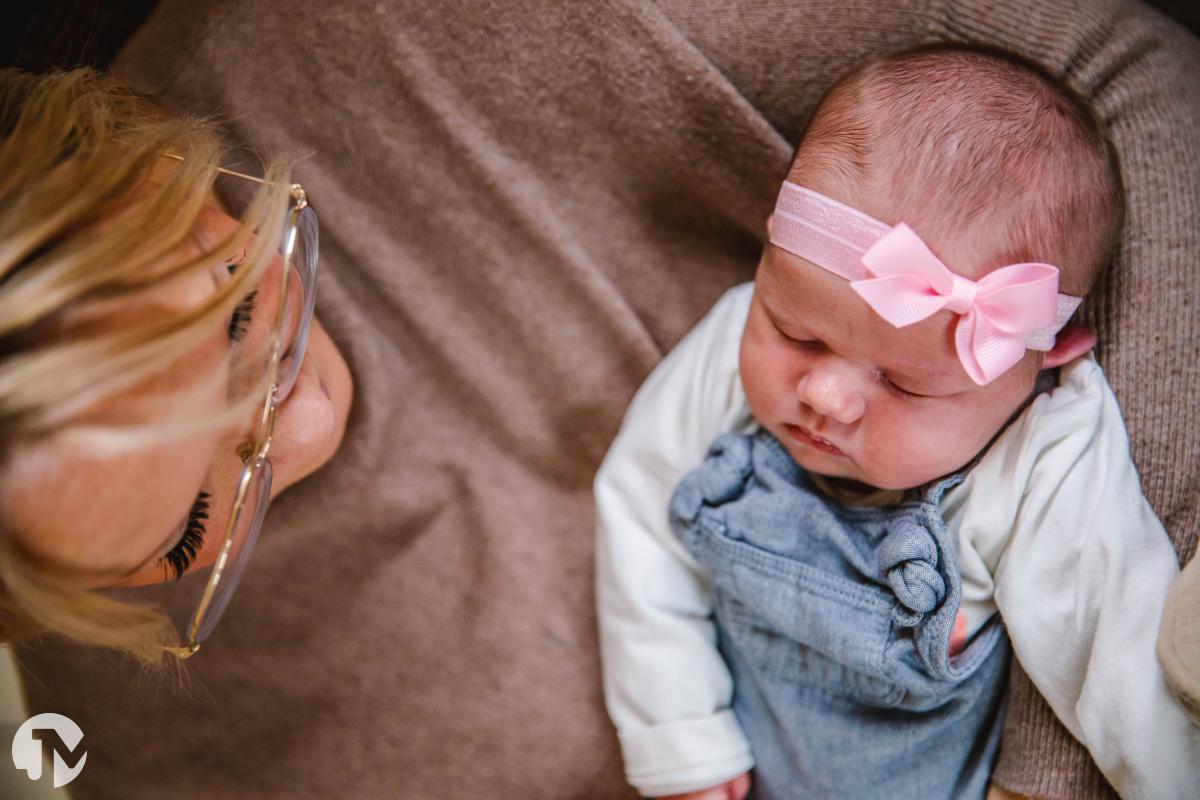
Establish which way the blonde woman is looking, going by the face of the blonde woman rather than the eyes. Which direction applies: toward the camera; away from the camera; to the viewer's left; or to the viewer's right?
to the viewer's right
